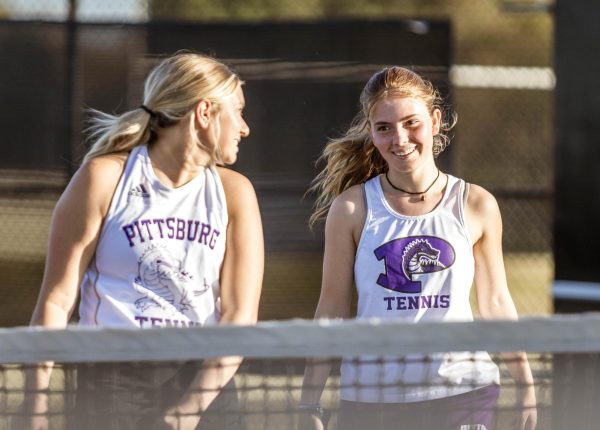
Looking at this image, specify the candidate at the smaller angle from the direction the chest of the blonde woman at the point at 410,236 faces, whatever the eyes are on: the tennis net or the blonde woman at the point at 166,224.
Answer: the tennis net

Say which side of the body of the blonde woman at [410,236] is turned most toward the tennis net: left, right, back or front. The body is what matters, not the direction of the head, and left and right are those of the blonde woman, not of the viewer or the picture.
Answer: front

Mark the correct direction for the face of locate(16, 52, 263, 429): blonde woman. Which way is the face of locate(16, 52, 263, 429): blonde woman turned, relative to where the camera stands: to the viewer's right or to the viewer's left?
to the viewer's right

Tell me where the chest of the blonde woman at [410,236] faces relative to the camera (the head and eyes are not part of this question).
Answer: toward the camera

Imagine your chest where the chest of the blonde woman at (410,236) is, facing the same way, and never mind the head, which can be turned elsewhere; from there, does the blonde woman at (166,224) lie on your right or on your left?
on your right
